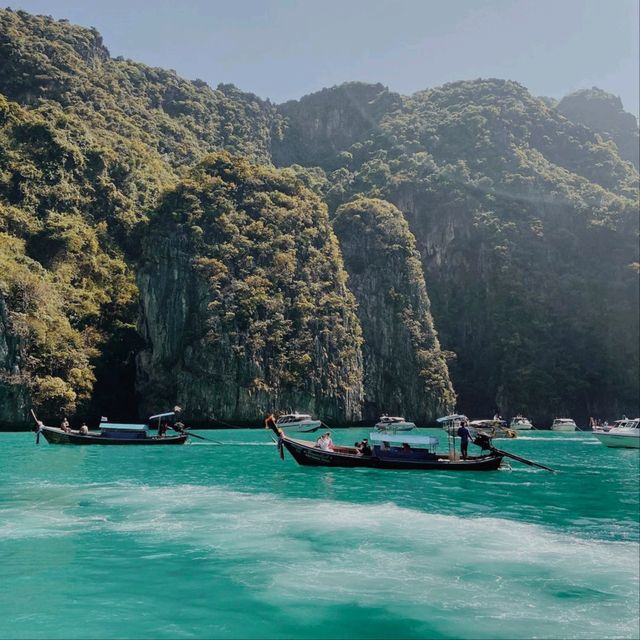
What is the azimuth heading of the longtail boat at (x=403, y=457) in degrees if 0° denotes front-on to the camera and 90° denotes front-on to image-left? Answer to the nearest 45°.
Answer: approximately 90°

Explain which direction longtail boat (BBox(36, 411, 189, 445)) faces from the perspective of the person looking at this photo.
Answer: facing to the left of the viewer

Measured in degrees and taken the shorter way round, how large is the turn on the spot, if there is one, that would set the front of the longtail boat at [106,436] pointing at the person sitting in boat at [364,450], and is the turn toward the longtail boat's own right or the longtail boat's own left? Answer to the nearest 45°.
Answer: approximately 135° to the longtail boat's own left

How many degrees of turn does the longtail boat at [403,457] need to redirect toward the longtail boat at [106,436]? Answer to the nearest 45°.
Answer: approximately 45° to its right

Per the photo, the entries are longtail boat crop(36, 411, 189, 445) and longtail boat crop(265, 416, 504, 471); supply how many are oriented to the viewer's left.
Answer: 2

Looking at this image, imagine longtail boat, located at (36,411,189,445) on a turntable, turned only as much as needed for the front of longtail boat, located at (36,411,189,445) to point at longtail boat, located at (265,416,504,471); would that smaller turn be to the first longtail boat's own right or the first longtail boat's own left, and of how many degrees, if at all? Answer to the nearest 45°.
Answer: approximately 135° to the first longtail boat's own left
